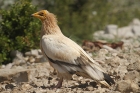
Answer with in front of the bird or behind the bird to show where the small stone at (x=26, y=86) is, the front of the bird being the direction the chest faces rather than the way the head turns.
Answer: in front

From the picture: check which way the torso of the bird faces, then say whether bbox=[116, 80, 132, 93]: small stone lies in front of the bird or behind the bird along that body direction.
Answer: behind

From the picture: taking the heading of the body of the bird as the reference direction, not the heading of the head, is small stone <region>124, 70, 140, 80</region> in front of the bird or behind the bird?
behind

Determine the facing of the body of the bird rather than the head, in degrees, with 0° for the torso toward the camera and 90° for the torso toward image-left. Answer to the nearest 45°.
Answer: approximately 90°

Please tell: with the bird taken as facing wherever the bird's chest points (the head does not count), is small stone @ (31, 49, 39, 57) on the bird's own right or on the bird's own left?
on the bird's own right

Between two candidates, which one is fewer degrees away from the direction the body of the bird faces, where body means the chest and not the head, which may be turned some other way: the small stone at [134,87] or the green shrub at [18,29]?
the green shrub

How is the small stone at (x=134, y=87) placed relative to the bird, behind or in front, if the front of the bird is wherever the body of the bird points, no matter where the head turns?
behind
